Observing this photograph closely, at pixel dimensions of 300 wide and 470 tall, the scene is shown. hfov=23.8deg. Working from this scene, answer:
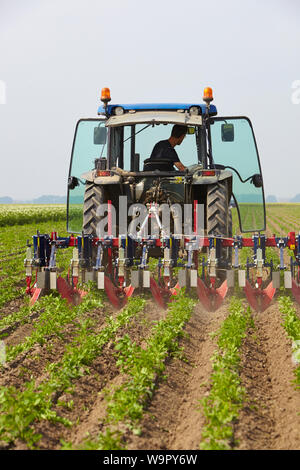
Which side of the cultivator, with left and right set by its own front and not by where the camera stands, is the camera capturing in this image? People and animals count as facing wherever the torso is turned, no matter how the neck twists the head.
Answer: back

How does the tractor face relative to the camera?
away from the camera
